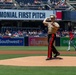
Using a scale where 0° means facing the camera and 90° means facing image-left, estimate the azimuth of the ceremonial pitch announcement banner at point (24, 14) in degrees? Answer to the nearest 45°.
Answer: approximately 0°

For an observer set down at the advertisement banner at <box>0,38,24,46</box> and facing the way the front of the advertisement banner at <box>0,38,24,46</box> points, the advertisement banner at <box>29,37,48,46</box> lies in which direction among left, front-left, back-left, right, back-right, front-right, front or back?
left

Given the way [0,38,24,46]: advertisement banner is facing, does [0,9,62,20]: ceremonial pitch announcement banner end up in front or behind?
behind

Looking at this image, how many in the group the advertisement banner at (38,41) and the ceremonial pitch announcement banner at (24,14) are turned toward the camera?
2

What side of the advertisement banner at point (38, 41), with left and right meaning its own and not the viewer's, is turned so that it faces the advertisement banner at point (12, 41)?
right

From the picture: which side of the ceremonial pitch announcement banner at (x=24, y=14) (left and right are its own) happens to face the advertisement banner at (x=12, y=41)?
front

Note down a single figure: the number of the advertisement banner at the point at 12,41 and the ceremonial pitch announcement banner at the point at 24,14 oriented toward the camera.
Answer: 2
